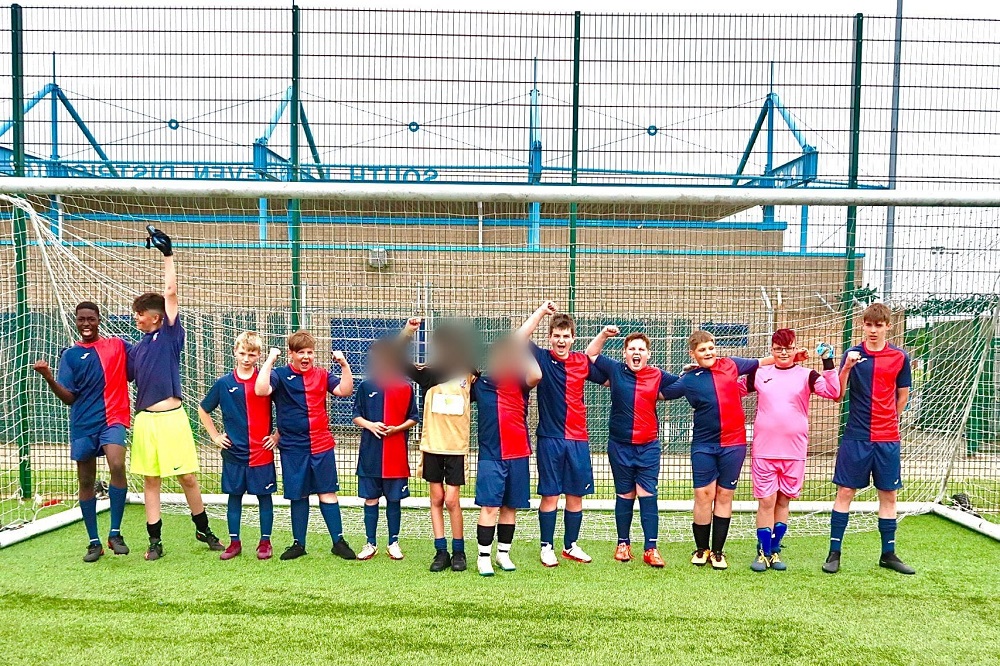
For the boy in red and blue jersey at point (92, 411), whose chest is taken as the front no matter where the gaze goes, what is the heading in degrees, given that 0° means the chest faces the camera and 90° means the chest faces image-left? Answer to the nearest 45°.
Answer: approximately 0°

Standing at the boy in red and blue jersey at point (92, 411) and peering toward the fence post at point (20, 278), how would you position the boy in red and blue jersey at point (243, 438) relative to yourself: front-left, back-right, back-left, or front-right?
back-right

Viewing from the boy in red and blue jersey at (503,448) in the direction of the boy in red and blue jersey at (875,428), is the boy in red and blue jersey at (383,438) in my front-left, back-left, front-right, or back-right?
back-left

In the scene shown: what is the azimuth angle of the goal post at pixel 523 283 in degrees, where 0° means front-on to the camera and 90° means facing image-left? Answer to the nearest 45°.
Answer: approximately 0°
